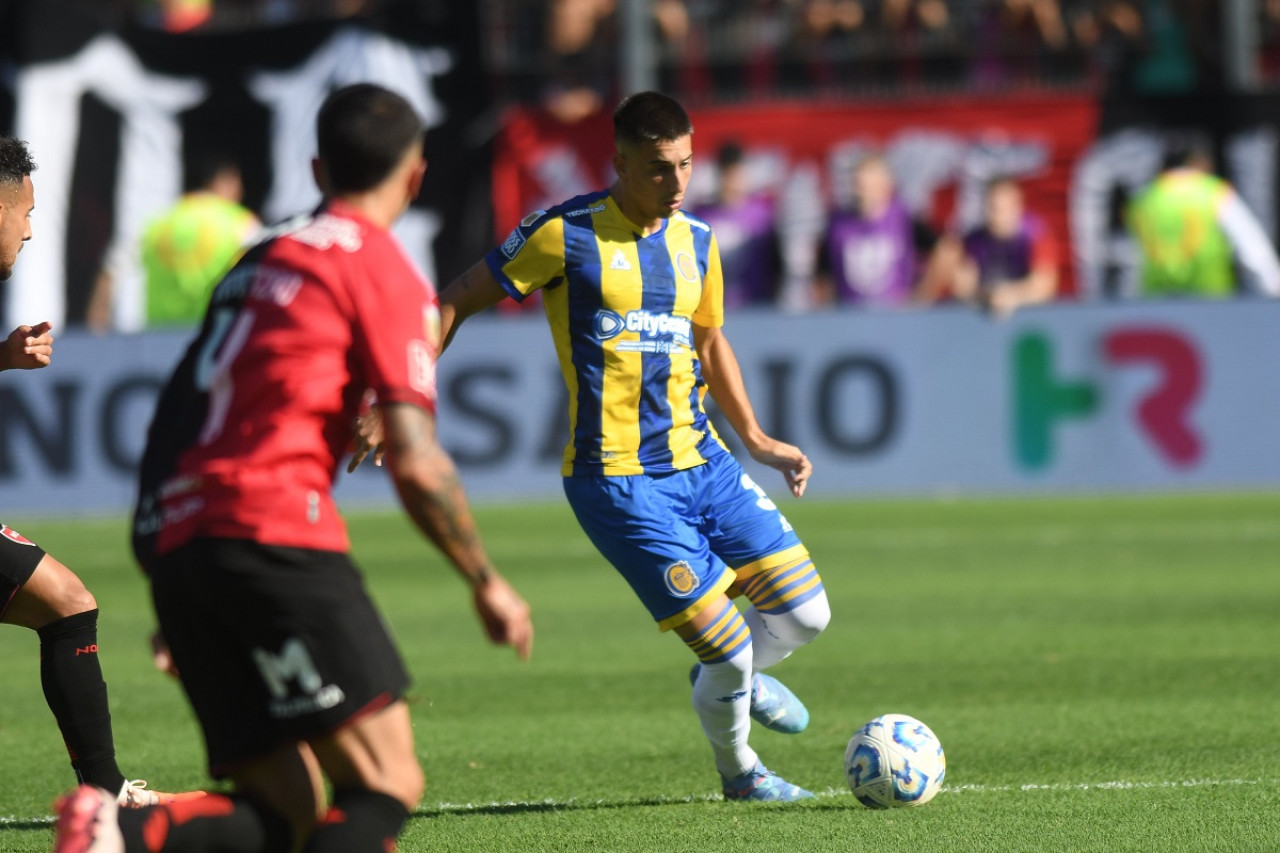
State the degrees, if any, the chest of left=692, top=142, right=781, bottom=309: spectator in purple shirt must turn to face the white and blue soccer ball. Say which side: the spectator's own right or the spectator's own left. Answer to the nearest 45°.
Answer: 0° — they already face it

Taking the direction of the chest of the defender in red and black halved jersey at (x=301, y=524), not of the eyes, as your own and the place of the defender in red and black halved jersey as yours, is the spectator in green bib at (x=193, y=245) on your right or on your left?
on your left

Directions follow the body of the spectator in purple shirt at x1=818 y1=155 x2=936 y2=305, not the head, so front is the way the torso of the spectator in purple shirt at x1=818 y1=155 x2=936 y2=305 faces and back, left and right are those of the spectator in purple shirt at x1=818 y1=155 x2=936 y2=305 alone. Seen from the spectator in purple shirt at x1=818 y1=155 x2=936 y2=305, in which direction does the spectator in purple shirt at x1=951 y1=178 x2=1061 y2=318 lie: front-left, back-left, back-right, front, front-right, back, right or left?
left

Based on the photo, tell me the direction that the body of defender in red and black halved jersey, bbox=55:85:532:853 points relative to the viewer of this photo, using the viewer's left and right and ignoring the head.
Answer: facing away from the viewer and to the right of the viewer

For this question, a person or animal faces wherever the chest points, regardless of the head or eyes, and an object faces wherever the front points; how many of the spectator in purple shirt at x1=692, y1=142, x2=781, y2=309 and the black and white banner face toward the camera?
2

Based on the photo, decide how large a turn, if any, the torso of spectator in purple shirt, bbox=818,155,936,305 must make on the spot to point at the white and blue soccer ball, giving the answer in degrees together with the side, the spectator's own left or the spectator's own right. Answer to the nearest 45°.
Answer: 0° — they already face it

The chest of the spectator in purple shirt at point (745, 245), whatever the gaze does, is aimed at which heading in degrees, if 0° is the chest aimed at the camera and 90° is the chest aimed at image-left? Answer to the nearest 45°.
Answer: approximately 0°

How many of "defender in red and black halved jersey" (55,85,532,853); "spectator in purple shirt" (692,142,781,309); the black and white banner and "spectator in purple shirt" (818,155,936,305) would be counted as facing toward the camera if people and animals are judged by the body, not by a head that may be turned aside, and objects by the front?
3

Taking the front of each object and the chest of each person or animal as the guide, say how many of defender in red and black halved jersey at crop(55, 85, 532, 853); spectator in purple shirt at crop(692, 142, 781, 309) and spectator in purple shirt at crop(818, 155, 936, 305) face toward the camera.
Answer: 2

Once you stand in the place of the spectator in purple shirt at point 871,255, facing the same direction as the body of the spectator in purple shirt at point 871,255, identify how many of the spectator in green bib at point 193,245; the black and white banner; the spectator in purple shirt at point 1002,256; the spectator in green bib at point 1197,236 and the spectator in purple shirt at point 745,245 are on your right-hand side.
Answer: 3

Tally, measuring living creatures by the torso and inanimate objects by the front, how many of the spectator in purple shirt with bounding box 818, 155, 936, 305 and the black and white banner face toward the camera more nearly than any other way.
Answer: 2

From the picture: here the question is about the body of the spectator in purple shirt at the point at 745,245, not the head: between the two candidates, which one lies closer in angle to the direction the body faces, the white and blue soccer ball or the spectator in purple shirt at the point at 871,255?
the white and blue soccer ball
